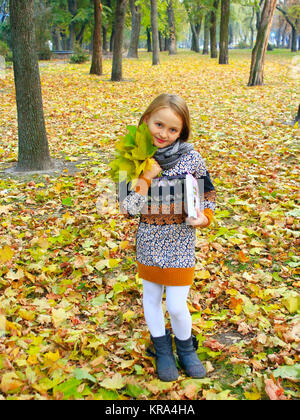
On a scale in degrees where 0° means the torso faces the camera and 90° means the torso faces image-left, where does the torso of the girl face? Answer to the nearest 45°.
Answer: approximately 0°

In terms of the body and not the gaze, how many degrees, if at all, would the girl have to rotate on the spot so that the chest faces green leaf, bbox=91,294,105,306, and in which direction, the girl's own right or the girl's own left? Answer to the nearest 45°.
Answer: approximately 135° to the girl's own right

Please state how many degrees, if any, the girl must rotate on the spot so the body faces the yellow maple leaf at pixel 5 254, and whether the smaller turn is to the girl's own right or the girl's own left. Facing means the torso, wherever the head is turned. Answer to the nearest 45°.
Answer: approximately 135° to the girl's own right
